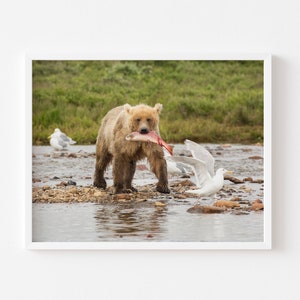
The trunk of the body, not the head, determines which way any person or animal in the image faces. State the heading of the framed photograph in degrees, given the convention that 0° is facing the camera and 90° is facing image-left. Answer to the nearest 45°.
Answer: approximately 0°
